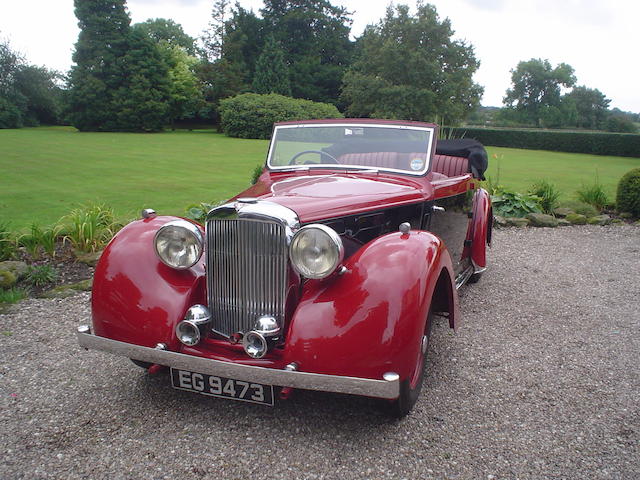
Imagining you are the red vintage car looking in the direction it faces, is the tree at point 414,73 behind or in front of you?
behind

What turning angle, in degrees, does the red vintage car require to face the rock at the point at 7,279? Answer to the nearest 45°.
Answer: approximately 90° to its right

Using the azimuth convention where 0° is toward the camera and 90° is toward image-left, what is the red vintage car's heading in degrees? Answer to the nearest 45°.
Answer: approximately 45°

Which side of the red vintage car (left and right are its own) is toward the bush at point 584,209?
back

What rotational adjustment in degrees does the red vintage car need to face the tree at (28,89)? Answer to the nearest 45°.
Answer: approximately 90° to its right

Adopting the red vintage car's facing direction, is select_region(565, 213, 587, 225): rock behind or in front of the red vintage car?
behind

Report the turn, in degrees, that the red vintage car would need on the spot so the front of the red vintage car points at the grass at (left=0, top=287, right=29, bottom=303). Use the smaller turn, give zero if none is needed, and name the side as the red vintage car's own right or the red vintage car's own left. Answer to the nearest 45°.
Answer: approximately 90° to the red vintage car's own right

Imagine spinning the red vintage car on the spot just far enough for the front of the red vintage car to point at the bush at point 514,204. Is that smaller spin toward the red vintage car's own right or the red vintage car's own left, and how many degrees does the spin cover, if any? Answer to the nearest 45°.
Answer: approximately 180°

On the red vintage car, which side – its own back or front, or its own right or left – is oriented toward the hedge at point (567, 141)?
back

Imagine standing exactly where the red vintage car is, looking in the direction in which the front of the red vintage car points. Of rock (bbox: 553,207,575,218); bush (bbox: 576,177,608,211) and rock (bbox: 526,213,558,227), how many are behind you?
3

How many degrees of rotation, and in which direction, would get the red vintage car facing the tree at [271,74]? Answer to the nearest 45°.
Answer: approximately 135° to its right

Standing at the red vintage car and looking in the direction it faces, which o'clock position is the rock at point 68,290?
The rock is roughly at 3 o'clock from the red vintage car.

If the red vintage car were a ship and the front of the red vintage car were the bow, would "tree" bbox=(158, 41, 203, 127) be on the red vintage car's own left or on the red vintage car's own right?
on the red vintage car's own right
